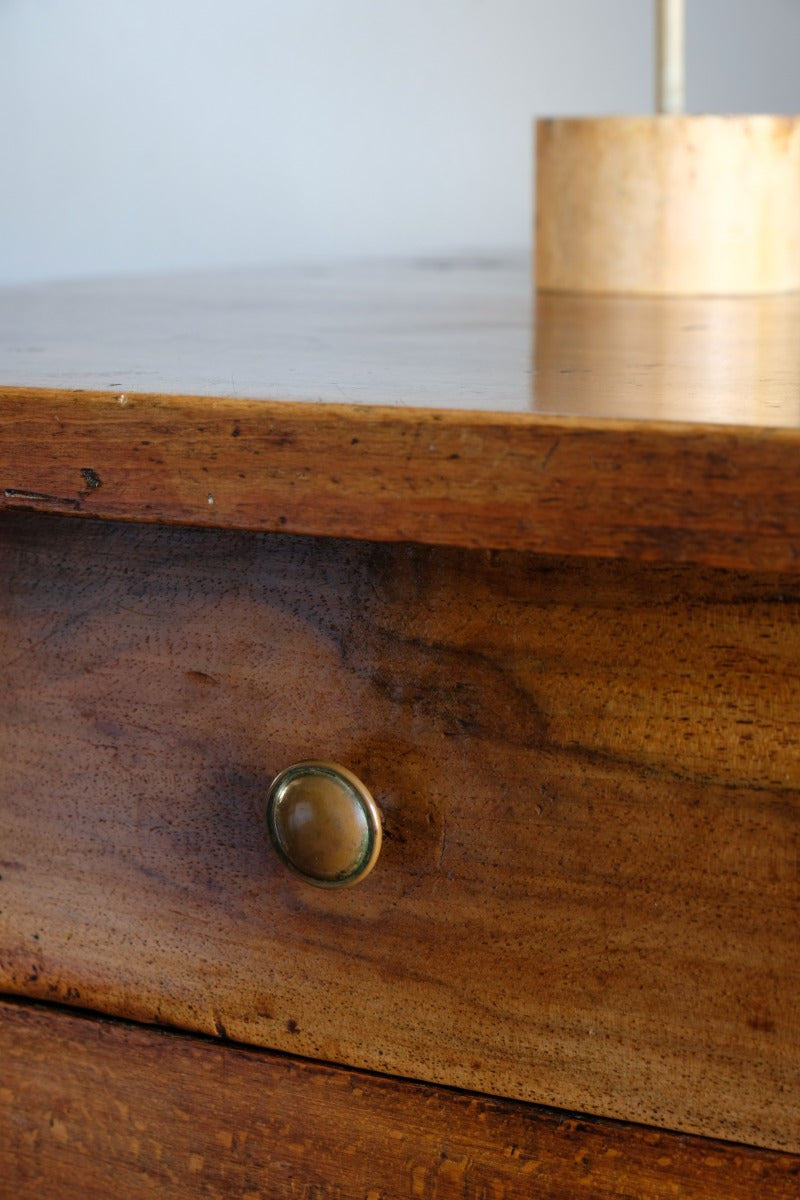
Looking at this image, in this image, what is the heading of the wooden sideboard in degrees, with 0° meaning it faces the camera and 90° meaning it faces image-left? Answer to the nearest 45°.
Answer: approximately 45°
